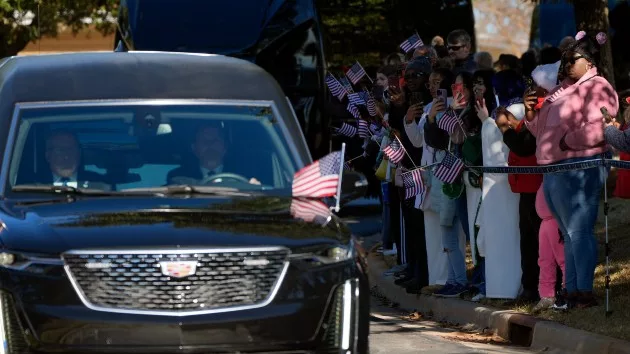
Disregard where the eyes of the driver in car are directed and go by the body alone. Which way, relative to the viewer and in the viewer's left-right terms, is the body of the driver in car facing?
facing the viewer

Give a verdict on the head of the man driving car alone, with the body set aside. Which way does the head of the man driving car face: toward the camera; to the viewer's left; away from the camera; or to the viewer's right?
toward the camera

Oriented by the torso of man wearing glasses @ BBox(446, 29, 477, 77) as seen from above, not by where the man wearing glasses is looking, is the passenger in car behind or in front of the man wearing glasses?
in front

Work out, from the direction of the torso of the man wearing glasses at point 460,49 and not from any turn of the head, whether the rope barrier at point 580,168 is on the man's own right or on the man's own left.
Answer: on the man's own left

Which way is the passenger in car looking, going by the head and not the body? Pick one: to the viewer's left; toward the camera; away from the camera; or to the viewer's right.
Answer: toward the camera

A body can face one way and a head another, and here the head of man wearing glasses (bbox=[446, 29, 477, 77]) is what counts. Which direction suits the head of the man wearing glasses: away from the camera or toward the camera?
toward the camera

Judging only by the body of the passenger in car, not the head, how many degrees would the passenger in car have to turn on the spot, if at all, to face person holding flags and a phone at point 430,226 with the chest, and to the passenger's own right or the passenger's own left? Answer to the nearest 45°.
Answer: approximately 135° to the passenger's own left
